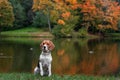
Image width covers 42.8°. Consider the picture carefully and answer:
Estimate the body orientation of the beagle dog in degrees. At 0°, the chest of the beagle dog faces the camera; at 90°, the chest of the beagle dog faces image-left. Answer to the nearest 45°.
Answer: approximately 315°
